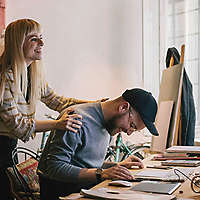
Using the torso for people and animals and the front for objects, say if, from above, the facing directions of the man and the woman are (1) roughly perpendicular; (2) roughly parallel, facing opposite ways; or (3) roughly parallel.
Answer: roughly parallel

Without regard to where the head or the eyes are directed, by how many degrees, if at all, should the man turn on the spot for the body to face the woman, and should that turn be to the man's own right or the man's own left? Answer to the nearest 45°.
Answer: approximately 135° to the man's own left

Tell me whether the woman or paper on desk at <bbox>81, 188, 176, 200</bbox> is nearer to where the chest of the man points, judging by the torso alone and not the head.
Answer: the paper on desk

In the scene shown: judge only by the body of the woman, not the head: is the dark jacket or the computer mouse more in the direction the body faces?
the computer mouse

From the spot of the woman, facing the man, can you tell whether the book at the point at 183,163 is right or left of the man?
left

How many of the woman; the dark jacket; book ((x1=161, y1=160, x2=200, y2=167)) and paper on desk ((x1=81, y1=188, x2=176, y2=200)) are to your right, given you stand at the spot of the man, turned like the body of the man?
1

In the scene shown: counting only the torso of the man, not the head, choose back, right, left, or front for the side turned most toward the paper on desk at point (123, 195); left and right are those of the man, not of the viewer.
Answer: right

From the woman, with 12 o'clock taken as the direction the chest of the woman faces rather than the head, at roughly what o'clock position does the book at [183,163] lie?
The book is roughly at 11 o'clock from the woman.

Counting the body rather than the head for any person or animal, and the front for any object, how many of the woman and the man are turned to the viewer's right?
2

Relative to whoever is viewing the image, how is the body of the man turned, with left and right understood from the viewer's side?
facing to the right of the viewer

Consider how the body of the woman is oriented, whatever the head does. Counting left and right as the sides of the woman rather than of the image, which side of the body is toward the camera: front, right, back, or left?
right

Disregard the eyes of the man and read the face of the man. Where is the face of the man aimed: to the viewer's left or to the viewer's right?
to the viewer's right
